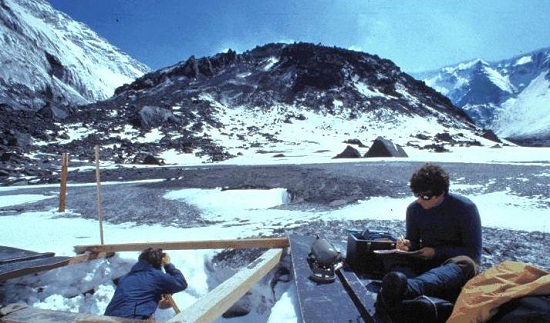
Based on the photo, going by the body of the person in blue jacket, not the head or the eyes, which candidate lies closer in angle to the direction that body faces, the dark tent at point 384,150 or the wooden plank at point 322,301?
the dark tent

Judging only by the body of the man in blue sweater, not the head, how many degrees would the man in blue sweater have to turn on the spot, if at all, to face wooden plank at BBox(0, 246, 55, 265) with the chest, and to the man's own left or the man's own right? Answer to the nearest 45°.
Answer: approximately 45° to the man's own right

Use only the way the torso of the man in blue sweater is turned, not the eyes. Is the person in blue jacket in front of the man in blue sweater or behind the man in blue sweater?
in front

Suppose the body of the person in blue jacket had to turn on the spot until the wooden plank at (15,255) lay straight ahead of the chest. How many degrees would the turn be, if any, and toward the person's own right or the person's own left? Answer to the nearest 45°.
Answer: approximately 90° to the person's own left

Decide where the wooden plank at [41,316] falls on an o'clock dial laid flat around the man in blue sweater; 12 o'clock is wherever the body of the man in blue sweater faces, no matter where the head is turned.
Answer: The wooden plank is roughly at 12 o'clock from the man in blue sweater.

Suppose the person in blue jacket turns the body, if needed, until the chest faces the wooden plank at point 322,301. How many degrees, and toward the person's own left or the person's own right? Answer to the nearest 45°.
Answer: approximately 90° to the person's own right

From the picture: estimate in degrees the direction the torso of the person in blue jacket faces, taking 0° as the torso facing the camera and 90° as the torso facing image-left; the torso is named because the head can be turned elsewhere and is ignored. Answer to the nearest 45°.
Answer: approximately 225°

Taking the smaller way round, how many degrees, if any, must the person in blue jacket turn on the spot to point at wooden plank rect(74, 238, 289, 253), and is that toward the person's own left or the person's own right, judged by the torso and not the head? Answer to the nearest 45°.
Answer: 0° — they already face it

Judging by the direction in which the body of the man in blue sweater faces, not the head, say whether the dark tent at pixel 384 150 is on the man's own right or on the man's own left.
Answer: on the man's own right
